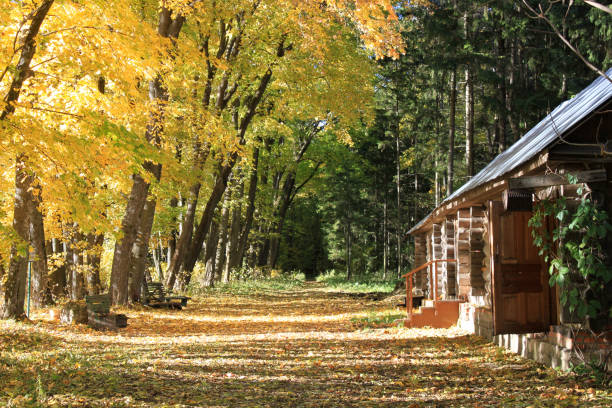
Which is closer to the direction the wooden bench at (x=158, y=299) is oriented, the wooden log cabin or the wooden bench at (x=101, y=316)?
the wooden log cabin

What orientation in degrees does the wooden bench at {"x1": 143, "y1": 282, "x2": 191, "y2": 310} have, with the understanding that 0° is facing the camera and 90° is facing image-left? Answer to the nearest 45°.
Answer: approximately 315°

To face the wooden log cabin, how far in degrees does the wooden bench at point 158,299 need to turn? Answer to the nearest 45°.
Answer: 0° — it already faces it

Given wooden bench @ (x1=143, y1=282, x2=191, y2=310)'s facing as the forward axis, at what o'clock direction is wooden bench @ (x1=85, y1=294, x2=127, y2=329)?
wooden bench @ (x1=85, y1=294, x2=127, y2=329) is roughly at 2 o'clock from wooden bench @ (x1=143, y1=282, x2=191, y2=310).
